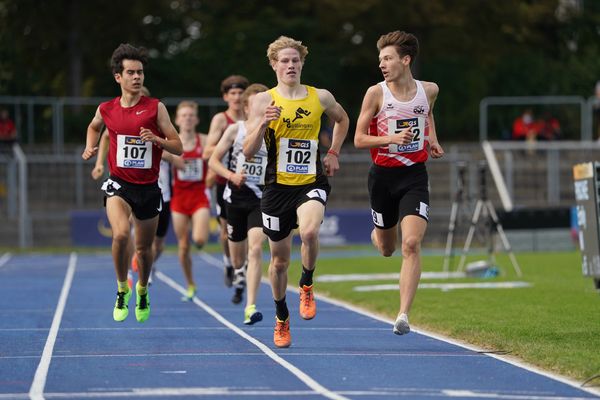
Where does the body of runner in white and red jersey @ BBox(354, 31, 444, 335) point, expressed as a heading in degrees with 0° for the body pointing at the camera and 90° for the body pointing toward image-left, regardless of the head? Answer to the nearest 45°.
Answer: approximately 0°

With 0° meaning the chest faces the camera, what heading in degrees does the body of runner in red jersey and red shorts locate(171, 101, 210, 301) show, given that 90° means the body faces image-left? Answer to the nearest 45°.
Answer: approximately 0°

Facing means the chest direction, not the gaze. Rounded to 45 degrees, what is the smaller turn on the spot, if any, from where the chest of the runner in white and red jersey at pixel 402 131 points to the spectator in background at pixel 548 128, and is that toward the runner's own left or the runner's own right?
approximately 180°
